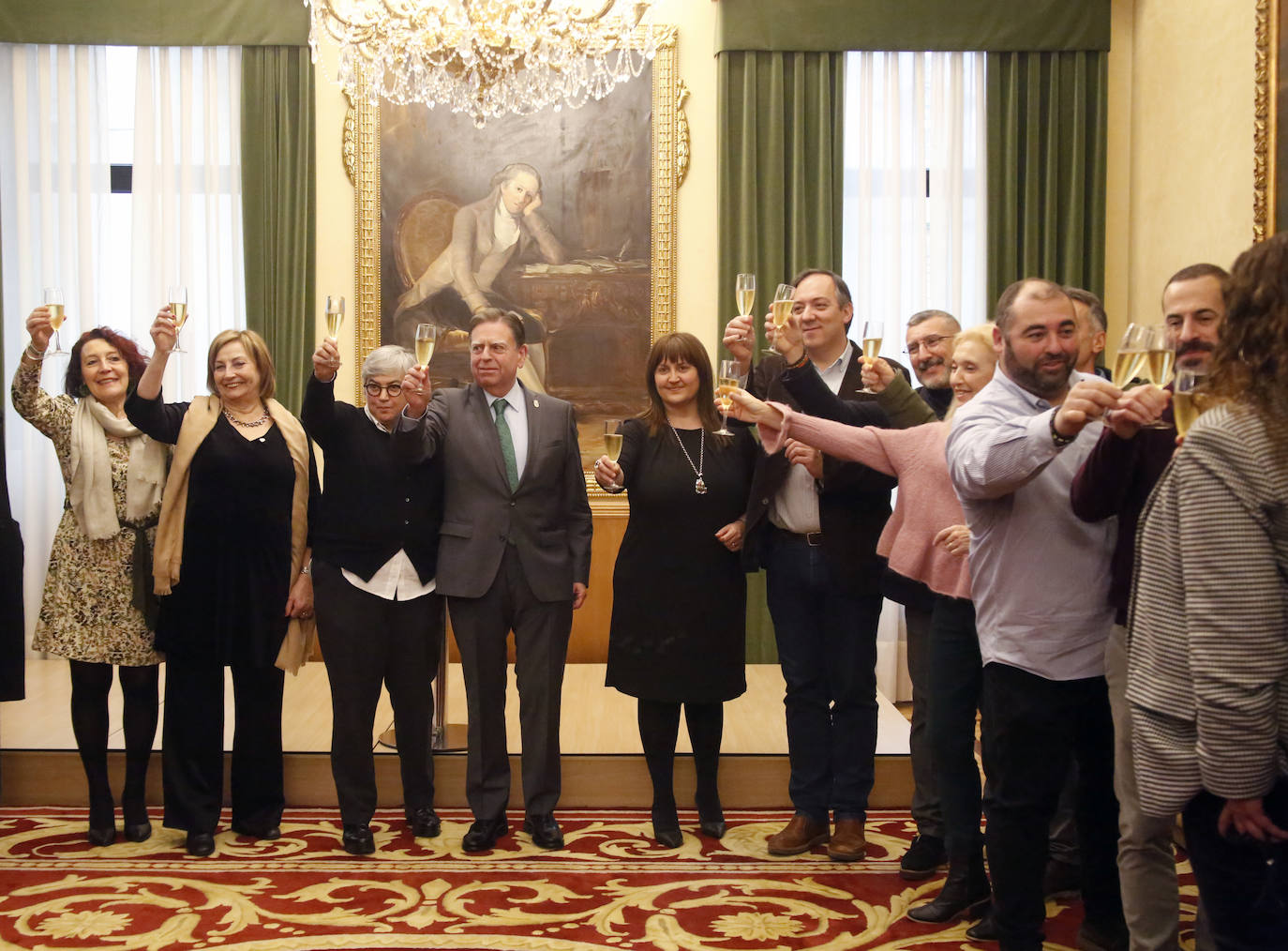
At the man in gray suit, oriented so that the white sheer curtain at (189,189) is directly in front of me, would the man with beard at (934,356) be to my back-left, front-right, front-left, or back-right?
back-right

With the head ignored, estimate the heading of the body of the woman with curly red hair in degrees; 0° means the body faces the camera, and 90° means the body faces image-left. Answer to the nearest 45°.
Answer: approximately 0°

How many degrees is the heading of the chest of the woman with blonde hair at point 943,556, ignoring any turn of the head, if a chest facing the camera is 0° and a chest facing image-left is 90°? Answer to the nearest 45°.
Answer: approximately 45°

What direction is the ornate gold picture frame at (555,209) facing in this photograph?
toward the camera

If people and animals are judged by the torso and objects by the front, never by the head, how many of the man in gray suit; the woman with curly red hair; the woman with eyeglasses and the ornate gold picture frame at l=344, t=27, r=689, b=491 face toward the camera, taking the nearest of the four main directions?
4

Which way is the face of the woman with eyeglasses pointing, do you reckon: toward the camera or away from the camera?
toward the camera

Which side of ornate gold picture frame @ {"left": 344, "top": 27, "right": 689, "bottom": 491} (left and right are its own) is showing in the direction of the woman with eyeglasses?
front

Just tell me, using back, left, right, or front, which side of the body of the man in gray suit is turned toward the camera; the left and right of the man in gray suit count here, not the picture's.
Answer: front

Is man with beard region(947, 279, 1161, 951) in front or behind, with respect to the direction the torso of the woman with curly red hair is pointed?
in front

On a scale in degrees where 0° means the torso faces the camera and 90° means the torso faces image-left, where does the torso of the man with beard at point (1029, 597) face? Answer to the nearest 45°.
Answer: approximately 315°

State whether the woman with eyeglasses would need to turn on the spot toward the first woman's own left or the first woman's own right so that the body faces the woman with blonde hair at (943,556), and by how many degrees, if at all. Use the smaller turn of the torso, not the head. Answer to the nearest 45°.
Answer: approximately 45° to the first woman's own left

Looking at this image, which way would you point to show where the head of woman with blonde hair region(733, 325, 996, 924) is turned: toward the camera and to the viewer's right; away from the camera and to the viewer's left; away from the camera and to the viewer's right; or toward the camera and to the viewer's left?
toward the camera and to the viewer's left

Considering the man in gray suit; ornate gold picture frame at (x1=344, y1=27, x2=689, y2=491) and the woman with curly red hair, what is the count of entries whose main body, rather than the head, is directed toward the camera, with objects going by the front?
3
